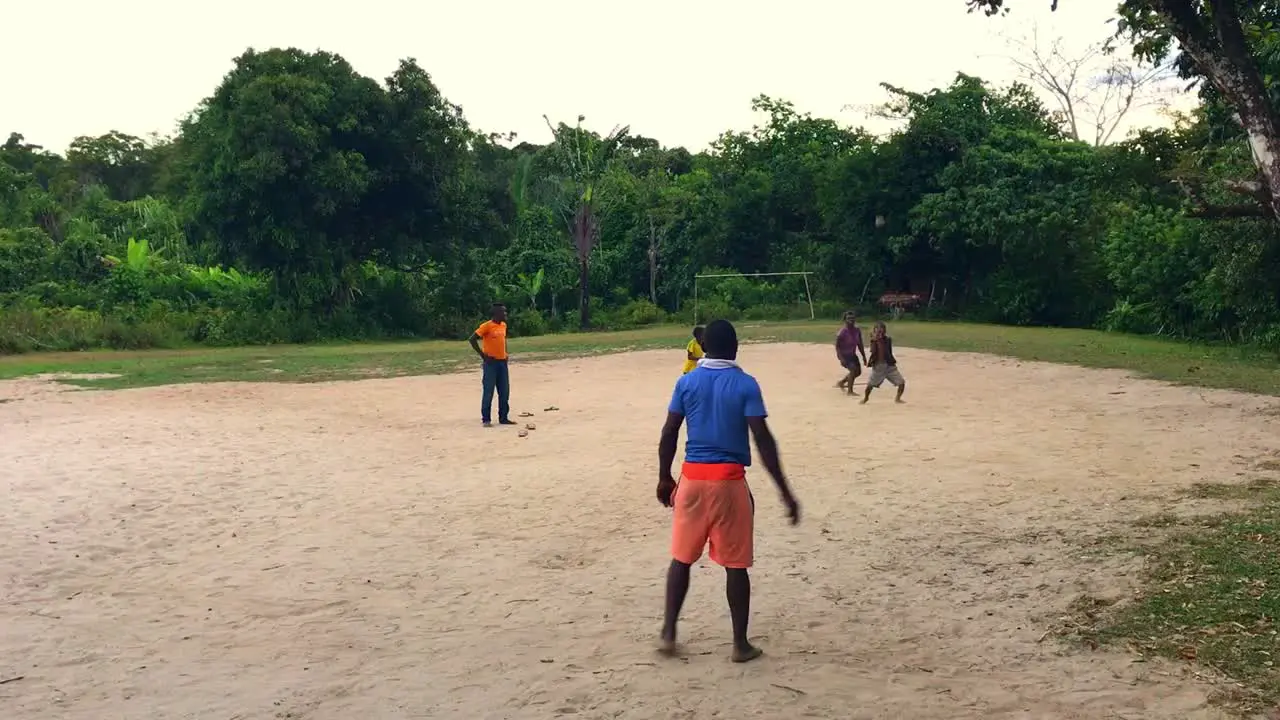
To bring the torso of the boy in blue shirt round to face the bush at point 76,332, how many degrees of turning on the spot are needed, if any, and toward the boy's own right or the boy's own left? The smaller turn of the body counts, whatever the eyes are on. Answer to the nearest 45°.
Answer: approximately 45° to the boy's own left

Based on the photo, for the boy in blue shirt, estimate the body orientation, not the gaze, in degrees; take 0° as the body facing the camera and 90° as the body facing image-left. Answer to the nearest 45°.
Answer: approximately 180°

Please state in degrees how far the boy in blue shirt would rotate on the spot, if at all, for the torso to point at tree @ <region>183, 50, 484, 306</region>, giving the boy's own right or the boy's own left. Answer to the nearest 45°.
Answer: approximately 45° to the boy's own left

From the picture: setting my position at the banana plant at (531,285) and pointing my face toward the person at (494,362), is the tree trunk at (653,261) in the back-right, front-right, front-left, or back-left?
back-left

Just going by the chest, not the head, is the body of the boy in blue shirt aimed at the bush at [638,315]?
yes

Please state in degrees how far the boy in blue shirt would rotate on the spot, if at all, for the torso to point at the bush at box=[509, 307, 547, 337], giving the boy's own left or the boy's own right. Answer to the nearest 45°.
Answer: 0° — they already face it

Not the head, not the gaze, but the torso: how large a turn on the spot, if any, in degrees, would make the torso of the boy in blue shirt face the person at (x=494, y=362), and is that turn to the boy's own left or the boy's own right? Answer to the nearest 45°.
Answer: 0° — they already face them

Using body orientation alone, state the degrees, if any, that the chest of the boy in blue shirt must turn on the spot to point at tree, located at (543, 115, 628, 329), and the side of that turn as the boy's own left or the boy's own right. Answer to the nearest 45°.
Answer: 0° — they already face it
